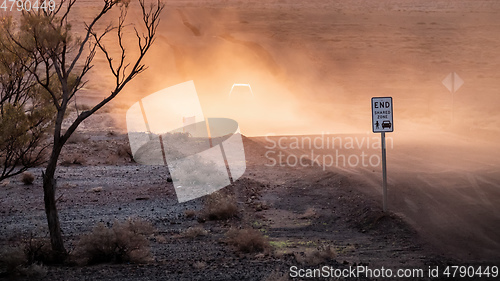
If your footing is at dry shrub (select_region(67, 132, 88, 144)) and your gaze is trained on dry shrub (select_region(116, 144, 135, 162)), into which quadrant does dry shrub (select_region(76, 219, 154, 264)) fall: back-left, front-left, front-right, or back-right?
front-right

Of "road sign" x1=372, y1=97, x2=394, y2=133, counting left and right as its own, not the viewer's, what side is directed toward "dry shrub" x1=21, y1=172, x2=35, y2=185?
right

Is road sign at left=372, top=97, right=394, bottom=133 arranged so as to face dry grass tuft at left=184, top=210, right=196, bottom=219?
no

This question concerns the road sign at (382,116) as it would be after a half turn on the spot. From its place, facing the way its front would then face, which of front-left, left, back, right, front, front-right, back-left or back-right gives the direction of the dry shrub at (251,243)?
back-left

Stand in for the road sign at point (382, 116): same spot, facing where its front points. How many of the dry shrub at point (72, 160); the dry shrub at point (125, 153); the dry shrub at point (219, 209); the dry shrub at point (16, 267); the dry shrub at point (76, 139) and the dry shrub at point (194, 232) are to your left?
0

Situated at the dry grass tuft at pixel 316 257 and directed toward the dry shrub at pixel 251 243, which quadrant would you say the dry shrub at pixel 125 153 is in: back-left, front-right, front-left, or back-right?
front-right

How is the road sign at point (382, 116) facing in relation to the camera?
toward the camera

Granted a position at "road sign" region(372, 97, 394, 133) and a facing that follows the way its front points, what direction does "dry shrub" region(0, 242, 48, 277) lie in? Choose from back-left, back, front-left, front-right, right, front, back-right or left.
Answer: front-right

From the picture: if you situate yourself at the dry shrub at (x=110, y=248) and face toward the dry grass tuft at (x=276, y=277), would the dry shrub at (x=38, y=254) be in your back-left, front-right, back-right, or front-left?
back-right

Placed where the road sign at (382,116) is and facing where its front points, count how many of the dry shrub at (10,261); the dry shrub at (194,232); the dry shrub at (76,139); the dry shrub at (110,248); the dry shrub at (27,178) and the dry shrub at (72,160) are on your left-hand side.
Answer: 0

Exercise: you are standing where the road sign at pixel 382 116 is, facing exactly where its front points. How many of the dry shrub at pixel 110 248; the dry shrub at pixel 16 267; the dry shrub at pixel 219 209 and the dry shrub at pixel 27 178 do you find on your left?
0

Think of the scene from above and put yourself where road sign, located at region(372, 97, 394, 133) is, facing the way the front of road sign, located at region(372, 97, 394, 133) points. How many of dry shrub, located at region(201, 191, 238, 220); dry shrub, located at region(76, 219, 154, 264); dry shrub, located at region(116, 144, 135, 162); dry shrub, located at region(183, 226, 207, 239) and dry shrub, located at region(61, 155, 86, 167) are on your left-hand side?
0

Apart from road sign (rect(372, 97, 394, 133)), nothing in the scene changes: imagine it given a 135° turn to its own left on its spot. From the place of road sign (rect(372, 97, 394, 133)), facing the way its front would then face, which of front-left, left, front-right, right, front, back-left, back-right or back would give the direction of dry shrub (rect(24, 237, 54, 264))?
back

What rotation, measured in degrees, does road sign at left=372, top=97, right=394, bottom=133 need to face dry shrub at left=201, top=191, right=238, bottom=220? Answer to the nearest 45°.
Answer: approximately 90° to its right
